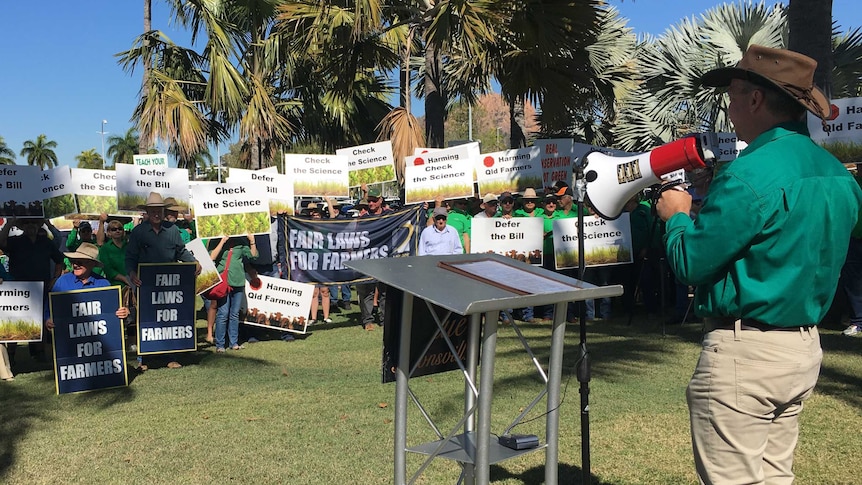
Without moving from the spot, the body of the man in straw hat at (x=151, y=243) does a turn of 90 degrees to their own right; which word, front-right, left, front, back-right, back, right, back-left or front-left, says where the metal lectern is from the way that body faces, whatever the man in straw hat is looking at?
left

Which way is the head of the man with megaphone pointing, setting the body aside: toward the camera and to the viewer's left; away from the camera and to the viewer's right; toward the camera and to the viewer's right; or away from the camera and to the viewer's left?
away from the camera and to the viewer's left

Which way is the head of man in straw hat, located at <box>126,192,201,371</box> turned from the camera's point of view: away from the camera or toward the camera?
toward the camera

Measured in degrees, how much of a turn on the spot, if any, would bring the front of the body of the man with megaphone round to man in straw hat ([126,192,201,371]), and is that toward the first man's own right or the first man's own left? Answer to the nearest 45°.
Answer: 0° — they already face them

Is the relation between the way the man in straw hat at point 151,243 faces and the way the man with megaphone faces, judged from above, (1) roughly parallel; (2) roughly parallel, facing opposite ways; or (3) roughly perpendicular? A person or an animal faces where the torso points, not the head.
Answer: roughly parallel, facing opposite ways

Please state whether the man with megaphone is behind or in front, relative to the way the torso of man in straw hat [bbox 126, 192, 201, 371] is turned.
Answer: in front

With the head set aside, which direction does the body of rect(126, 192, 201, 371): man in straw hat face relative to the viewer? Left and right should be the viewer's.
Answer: facing the viewer

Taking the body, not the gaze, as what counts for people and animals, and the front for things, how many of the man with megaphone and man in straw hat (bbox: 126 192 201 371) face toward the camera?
1

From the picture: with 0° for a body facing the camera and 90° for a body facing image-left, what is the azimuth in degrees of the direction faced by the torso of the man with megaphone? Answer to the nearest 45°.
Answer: approximately 135°

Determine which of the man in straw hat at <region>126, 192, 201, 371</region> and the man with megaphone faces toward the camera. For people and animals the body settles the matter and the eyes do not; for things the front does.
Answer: the man in straw hat
